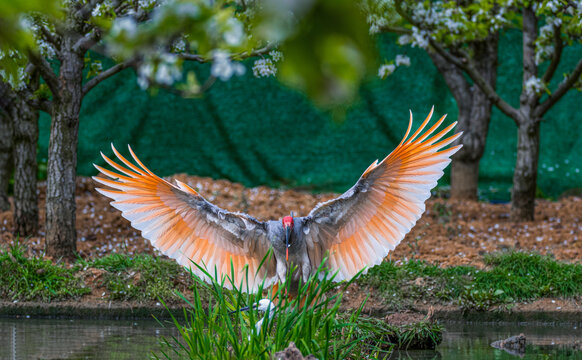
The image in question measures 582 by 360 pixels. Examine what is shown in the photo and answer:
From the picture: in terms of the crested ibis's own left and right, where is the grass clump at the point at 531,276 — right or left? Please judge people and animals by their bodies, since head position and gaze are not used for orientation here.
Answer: on its left

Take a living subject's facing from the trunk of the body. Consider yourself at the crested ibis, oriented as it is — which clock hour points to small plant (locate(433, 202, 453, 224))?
The small plant is roughly at 7 o'clock from the crested ibis.

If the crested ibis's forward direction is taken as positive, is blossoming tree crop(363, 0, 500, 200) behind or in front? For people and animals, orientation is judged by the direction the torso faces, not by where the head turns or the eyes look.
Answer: behind

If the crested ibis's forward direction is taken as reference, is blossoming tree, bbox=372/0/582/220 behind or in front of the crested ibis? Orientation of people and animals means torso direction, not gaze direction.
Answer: behind

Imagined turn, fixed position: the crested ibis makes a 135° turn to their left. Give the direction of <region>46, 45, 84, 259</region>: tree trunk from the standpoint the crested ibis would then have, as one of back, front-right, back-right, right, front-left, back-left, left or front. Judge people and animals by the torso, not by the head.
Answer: left

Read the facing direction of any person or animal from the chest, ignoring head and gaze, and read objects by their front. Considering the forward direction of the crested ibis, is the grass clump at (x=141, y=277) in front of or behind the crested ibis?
behind
